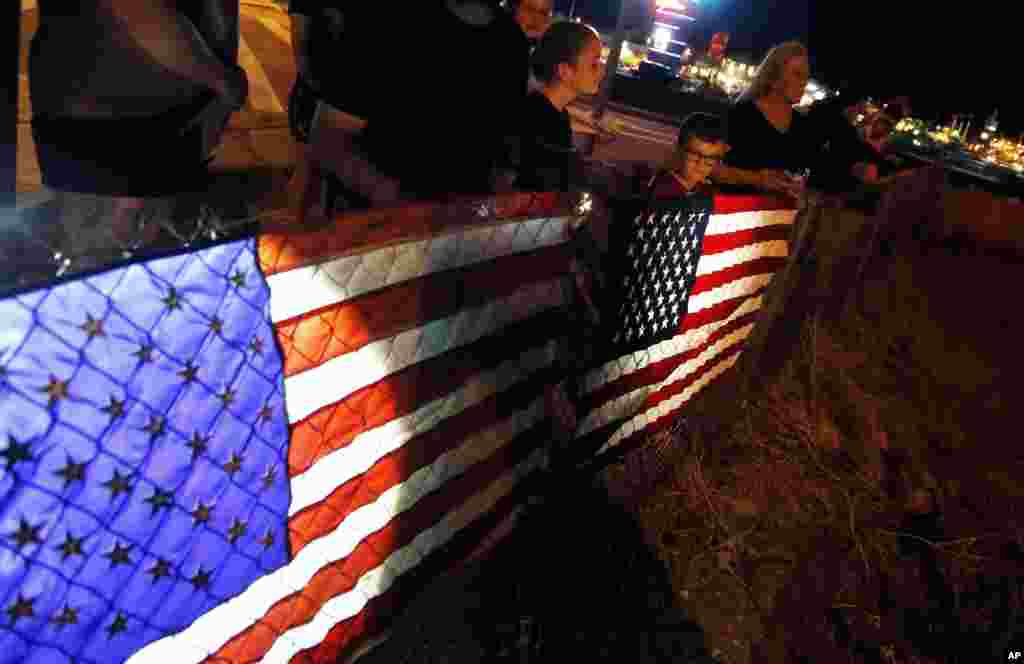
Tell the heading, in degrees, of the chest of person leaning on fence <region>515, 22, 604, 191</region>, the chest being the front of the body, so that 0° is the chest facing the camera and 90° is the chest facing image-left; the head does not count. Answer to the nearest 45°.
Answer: approximately 270°

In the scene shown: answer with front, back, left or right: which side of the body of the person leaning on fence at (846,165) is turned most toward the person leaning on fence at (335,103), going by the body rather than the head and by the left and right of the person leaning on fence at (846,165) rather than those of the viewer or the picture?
right

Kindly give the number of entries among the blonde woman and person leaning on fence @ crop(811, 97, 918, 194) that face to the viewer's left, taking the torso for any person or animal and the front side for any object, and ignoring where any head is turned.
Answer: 0

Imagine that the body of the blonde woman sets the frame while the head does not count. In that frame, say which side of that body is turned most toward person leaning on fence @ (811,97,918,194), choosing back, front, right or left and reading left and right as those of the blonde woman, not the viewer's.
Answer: left

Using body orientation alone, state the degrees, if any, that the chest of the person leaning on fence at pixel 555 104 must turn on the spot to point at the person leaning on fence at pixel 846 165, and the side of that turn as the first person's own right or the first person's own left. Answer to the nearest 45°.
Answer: approximately 45° to the first person's own left

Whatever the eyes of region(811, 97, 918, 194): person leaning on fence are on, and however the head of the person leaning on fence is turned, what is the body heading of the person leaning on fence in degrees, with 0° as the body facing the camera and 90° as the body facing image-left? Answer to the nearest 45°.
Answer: approximately 315°

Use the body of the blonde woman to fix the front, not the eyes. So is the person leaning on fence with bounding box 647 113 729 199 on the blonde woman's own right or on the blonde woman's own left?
on the blonde woman's own right

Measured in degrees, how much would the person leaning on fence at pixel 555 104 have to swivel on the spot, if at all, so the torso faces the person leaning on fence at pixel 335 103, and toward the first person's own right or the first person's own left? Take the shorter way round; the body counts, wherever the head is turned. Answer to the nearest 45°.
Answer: approximately 180°

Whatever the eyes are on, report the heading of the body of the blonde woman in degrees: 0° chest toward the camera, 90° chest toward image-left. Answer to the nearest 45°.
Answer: approximately 315°

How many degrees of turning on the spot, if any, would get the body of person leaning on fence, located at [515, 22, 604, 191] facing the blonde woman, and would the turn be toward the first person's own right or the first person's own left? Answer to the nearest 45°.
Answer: approximately 45° to the first person's own left

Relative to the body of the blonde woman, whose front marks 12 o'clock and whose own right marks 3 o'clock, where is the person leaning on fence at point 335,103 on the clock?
The person leaning on fence is roughly at 3 o'clock from the blonde woman.

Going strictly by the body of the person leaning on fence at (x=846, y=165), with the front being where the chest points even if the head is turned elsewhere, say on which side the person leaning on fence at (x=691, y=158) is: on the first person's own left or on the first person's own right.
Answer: on the first person's own right
